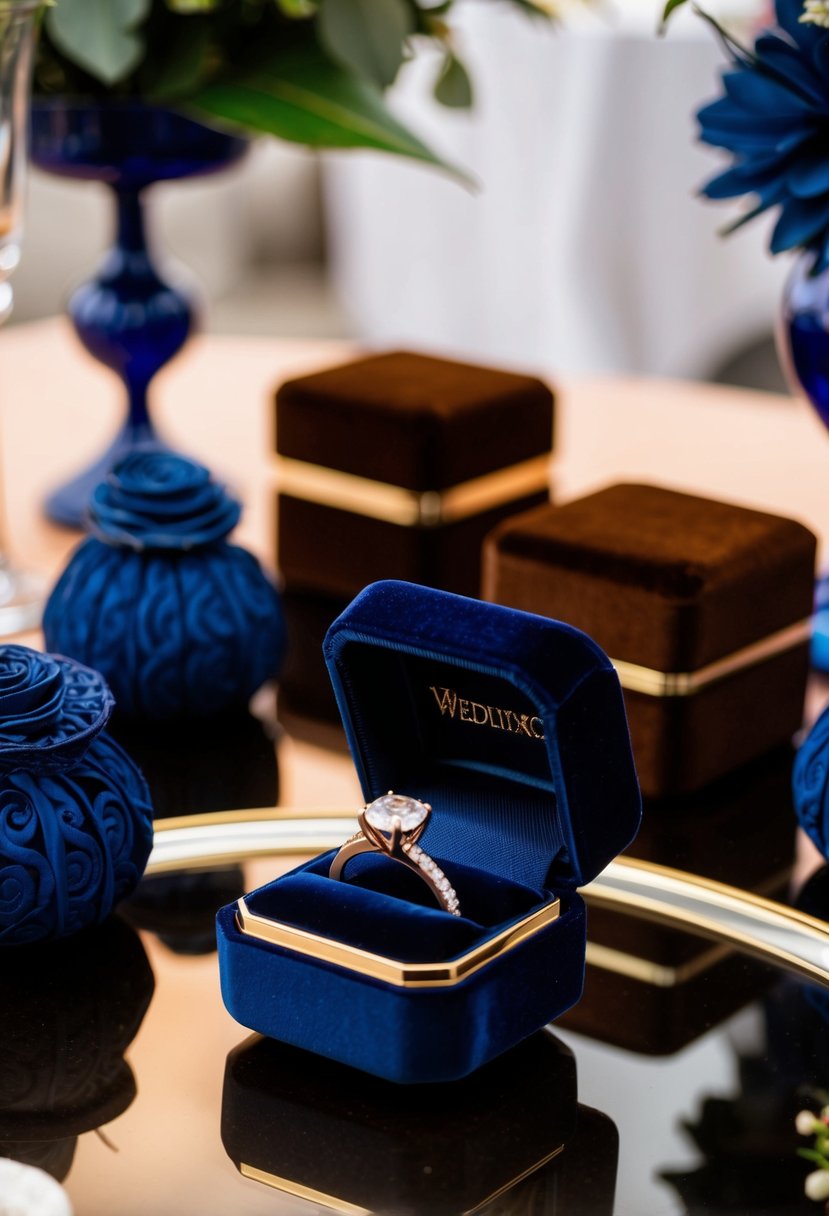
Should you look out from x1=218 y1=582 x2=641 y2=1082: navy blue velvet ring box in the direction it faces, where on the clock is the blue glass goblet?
The blue glass goblet is roughly at 4 o'clock from the navy blue velvet ring box.

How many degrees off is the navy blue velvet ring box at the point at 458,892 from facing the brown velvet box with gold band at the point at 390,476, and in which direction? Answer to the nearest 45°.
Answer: approximately 135° to its right

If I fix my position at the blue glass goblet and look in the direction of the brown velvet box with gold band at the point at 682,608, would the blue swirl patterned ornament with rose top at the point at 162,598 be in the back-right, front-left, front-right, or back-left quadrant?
front-right

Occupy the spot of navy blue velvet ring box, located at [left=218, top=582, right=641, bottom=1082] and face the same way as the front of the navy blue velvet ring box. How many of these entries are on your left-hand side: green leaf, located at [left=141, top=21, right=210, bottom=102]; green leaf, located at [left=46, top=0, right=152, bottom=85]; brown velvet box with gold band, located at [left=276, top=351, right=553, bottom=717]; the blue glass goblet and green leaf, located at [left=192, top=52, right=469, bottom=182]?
0

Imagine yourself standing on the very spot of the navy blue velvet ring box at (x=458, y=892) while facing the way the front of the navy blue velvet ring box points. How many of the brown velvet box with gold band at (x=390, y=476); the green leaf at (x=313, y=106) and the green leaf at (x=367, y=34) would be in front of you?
0

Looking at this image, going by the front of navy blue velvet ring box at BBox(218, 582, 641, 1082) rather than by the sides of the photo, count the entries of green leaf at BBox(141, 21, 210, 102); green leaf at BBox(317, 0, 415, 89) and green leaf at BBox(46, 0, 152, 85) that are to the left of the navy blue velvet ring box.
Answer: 0

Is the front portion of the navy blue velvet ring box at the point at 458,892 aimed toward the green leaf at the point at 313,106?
no

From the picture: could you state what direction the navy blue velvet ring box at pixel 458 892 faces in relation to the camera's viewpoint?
facing the viewer and to the left of the viewer

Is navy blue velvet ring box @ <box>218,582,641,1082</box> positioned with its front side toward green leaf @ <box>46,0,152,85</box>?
no

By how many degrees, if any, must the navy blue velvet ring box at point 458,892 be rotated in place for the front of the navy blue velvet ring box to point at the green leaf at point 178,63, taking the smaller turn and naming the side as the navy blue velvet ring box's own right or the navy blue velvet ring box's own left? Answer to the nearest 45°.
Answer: approximately 135° to the navy blue velvet ring box's own right

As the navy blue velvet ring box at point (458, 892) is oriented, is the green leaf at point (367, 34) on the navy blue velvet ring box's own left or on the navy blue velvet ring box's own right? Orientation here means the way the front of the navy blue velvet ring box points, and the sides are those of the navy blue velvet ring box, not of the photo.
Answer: on the navy blue velvet ring box's own right
